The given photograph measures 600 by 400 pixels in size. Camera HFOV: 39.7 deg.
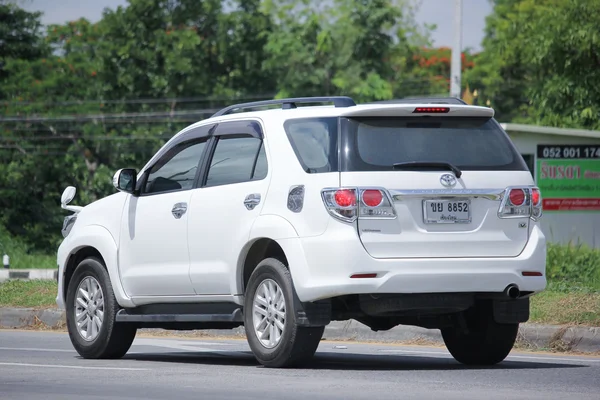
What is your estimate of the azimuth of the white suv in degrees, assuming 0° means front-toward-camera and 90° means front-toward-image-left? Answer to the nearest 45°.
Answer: approximately 135°

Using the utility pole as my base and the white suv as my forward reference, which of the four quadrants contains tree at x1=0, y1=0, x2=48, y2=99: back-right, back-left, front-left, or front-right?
back-right

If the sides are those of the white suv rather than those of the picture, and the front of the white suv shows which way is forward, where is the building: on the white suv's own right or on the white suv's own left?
on the white suv's own right

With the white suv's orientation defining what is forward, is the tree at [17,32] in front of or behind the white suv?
in front

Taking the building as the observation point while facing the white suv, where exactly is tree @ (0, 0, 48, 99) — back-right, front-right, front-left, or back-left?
back-right

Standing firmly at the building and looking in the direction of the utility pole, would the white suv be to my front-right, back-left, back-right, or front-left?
back-left

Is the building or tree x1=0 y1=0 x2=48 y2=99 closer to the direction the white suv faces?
the tree

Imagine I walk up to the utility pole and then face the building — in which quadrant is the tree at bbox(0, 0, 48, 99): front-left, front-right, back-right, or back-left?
back-right

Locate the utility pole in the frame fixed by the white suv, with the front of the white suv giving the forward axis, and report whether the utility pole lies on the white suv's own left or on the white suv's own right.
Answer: on the white suv's own right
